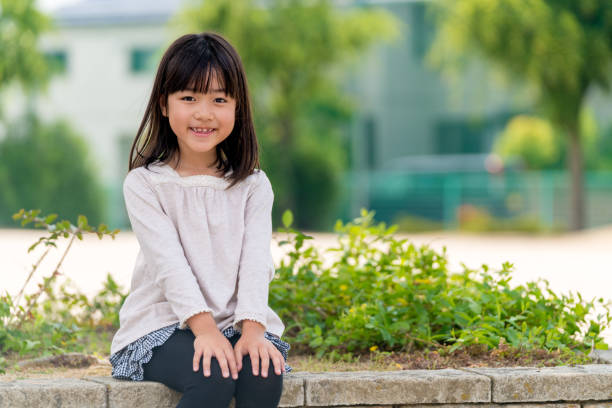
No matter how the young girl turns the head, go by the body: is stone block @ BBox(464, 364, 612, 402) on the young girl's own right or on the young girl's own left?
on the young girl's own left

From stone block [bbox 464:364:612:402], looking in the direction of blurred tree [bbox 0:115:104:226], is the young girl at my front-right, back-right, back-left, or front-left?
front-left

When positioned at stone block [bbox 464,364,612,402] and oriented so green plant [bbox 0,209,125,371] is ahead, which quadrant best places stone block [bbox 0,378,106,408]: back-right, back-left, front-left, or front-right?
front-left

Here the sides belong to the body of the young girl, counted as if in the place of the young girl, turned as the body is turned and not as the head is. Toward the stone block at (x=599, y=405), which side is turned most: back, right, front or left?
left

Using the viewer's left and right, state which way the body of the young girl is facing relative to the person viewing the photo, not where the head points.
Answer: facing the viewer

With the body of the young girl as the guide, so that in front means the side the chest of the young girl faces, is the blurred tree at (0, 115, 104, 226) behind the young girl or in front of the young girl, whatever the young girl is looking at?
behind

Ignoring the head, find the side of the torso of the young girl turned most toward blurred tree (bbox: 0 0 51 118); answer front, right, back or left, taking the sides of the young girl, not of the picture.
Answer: back

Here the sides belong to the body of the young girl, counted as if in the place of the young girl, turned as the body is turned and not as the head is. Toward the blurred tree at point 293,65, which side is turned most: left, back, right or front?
back

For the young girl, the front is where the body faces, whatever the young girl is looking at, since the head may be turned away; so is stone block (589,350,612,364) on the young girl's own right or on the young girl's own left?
on the young girl's own left

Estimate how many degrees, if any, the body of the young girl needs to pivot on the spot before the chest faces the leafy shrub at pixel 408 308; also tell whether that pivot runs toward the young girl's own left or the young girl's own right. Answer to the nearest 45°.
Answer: approximately 135° to the young girl's own left
